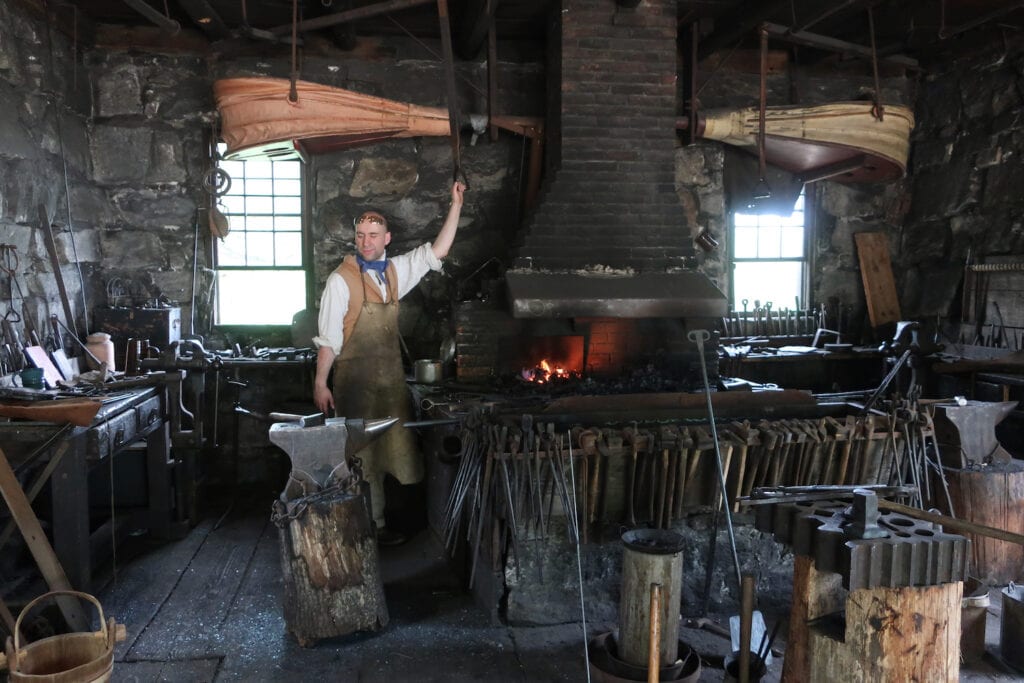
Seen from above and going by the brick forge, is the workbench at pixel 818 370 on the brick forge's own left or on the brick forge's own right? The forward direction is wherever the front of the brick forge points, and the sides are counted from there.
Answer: on the brick forge's own left

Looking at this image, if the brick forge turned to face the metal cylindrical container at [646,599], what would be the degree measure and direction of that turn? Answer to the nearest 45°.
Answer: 0° — it already faces it

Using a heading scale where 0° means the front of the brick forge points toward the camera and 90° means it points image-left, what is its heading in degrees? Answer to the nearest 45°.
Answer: approximately 0°

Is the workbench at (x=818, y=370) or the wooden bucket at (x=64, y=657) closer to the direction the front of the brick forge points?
the wooden bucket

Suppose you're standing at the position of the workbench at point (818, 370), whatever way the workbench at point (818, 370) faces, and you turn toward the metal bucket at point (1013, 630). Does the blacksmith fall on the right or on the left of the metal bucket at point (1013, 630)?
right

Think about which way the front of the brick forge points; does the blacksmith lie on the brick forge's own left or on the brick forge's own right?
on the brick forge's own right

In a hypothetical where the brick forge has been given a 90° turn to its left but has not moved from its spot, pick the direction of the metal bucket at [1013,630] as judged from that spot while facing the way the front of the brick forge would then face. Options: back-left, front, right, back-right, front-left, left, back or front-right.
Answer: front-right

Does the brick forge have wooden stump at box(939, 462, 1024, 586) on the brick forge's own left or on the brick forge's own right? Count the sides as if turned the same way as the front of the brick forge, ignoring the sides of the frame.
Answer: on the brick forge's own left

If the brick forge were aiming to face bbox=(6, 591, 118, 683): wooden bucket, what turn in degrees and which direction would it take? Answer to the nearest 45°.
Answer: approximately 45° to its right

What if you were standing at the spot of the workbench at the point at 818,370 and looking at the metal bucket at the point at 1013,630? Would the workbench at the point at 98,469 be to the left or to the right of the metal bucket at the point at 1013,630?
right

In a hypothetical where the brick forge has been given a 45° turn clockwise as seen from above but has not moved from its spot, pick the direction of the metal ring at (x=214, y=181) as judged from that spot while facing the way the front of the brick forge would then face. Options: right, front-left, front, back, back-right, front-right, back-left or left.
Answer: front-right

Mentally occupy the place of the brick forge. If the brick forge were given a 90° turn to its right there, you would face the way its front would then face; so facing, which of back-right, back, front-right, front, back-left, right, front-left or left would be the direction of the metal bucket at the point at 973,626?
back-left
